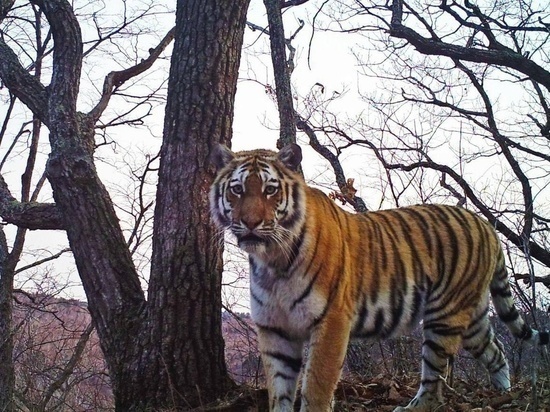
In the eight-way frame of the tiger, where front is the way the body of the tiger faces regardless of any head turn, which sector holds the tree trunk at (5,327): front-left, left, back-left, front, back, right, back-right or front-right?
right

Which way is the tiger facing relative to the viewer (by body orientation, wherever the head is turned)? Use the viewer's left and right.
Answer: facing the viewer and to the left of the viewer
